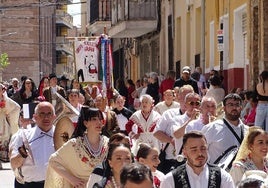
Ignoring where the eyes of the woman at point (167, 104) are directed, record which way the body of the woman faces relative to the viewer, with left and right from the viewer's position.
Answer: facing the viewer

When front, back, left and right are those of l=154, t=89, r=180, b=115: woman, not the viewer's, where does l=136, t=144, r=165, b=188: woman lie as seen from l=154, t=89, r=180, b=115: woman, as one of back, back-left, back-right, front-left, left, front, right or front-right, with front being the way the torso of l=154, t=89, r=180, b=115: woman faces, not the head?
front

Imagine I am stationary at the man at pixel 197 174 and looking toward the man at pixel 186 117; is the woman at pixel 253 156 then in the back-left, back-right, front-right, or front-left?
front-right

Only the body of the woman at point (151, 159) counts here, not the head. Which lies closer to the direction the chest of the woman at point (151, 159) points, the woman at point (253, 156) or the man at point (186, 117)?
the woman

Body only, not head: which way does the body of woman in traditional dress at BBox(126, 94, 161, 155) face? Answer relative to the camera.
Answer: toward the camera

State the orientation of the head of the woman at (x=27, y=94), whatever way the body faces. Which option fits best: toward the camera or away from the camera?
toward the camera

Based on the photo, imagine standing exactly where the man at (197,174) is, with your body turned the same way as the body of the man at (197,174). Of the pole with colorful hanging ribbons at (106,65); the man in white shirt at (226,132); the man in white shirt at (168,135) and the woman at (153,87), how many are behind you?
4

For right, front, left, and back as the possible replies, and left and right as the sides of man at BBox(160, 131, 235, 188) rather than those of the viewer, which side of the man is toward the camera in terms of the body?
front

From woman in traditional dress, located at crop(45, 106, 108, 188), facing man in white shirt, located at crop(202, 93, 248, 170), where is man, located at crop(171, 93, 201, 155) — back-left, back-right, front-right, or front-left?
front-left

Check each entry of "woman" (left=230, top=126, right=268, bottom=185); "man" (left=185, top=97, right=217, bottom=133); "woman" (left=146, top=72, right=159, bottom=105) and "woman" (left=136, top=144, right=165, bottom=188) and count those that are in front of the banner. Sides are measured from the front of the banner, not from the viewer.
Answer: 3

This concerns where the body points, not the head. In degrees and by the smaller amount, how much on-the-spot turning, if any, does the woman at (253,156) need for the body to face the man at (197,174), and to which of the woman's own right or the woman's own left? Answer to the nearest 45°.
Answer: approximately 90° to the woman's own right

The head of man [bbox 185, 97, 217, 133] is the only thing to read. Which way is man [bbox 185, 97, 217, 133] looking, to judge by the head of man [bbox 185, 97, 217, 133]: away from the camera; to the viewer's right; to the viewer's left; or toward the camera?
toward the camera
